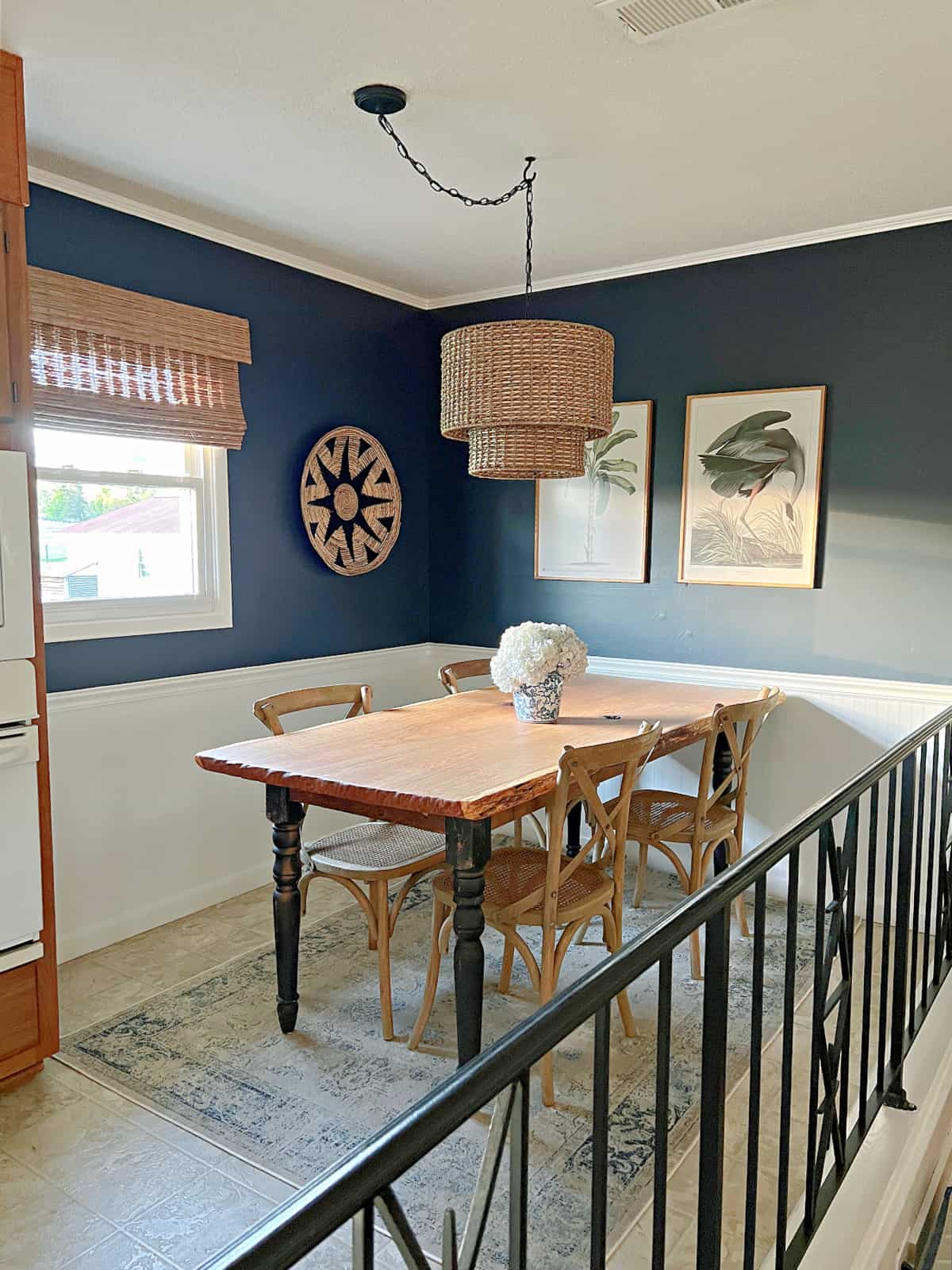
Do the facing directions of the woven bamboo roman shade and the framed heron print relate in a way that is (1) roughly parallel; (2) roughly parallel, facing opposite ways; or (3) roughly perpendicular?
roughly perpendicular

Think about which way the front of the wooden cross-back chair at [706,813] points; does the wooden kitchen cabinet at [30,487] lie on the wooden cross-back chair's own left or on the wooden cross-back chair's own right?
on the wooden cross-back chair's own left

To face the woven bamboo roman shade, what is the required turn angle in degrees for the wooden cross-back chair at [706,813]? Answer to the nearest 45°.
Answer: approximately 45° to its left

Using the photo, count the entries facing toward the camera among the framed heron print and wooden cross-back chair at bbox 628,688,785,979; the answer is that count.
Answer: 1

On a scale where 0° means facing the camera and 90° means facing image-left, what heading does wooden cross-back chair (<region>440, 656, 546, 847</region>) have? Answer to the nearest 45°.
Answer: approximately 315°

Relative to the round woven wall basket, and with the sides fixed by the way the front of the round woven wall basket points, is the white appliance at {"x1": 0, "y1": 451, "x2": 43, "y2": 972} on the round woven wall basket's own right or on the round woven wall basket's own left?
on the round woven wall basket's own right

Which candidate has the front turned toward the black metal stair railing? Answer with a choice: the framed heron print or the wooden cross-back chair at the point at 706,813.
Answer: the framed heron print

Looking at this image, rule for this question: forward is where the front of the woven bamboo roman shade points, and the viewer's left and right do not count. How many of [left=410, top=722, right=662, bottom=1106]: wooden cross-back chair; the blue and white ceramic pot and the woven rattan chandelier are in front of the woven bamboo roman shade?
3

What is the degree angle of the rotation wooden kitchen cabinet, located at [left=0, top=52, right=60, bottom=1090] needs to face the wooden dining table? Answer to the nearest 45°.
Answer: approximately 45° to its left

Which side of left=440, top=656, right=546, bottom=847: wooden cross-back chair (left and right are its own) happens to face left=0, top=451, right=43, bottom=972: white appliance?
right

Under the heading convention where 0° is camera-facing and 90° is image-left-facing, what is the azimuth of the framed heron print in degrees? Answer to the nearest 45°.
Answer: approximately 0°

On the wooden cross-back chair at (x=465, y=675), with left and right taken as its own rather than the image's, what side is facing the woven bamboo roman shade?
right
